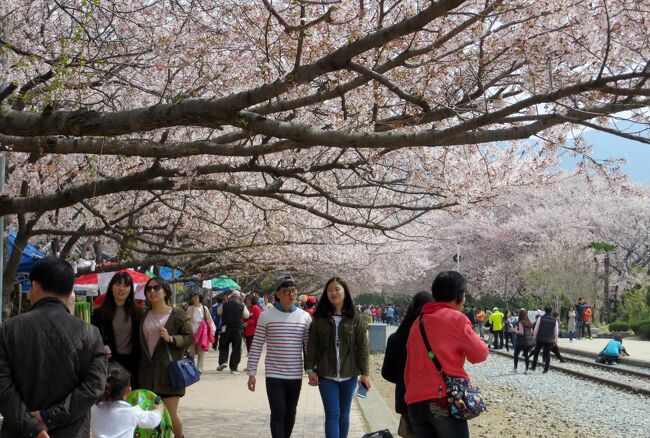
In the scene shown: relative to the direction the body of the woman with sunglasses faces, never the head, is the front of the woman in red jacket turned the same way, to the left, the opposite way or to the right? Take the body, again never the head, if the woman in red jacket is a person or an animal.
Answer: the opposite way

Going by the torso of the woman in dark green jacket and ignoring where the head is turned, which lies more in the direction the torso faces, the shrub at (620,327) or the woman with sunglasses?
the woman with sunglasses

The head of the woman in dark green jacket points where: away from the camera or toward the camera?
toward the camera

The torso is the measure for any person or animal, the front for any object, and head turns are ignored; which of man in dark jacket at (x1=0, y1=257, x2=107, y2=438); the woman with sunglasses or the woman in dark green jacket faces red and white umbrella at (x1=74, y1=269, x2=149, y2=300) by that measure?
the man in dark jacket

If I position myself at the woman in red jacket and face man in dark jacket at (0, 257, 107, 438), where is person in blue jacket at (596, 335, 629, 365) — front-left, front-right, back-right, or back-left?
back-right

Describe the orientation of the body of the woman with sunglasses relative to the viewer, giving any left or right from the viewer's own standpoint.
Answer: facing the viewer and to the left of the viewer

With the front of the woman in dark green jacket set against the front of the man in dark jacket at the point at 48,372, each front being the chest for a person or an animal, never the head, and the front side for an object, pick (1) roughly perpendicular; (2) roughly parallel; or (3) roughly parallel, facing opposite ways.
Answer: roughly parallel, facing opposite ways

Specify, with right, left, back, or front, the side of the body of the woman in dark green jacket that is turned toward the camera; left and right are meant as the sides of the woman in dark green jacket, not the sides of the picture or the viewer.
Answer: front

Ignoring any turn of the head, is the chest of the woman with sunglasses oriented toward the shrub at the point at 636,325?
no

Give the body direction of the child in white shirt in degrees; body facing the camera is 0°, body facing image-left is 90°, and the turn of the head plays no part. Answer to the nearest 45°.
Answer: approximately 225°

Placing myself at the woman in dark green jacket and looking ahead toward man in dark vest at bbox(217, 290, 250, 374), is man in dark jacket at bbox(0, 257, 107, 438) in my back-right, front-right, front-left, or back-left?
back-left

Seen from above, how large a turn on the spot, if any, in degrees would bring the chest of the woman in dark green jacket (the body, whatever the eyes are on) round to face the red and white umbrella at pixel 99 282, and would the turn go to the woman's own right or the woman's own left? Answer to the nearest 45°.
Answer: approximately 135° to the woman's own right

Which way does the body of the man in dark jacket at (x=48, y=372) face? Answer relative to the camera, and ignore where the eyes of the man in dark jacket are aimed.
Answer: away from the camera
